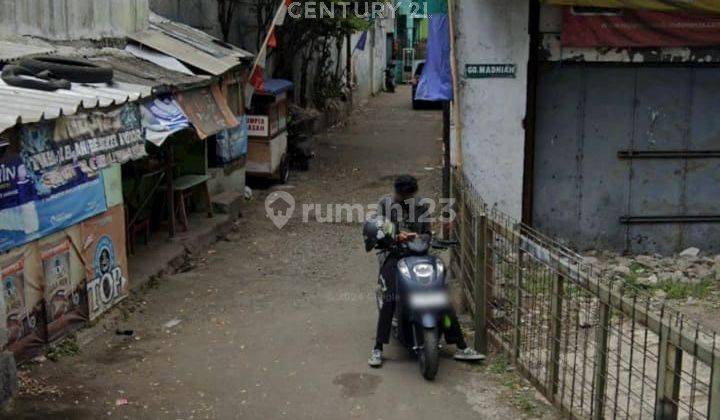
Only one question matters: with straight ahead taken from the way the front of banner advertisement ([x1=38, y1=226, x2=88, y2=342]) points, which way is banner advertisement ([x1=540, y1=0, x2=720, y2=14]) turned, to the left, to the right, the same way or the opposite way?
to the right

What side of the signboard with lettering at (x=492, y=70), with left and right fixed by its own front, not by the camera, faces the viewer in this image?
front

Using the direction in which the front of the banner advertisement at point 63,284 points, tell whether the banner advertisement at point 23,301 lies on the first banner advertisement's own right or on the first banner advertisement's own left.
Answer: on the first banner advertisement's own right

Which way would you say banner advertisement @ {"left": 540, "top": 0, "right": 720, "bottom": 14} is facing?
toward the camera

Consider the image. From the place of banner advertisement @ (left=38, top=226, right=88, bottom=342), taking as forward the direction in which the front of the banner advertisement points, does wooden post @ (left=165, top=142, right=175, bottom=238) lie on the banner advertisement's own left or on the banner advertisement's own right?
on the banner advertisement's own left

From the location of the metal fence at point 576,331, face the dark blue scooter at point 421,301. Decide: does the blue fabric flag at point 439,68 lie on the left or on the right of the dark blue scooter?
right

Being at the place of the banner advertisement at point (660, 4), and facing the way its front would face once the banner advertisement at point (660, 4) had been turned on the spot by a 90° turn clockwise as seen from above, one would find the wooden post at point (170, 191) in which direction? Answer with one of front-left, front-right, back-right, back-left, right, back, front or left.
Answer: front

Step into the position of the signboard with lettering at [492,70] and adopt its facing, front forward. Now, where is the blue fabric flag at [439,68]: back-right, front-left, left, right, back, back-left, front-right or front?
right

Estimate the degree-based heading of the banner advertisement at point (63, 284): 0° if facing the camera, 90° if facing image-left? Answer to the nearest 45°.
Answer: approximately 315°

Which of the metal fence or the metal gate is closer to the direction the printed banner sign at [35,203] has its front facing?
the metal fence

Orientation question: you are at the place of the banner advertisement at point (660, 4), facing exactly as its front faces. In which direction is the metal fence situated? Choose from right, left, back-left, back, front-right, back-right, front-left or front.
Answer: front

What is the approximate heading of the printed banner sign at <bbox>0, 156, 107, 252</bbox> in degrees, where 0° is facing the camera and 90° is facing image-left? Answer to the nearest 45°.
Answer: approximately 315°
